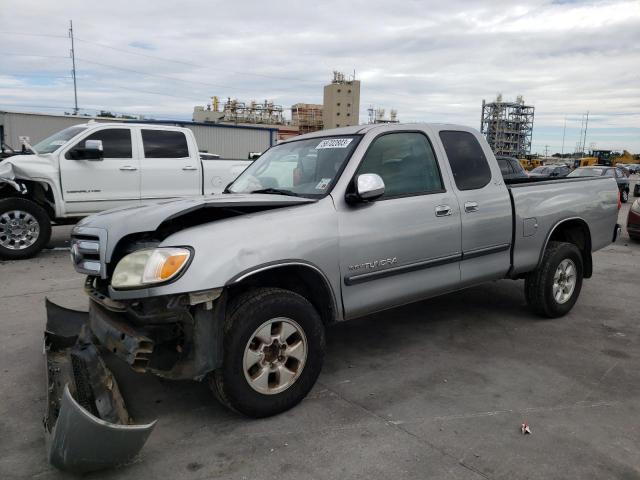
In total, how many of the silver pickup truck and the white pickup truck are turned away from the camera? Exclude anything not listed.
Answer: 0

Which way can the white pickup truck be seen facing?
to the viewer's left

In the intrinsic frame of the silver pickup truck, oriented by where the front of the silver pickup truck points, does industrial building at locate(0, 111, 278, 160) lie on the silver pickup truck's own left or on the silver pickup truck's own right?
on the silver pickup truck's own right

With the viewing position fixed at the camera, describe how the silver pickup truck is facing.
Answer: facing the viewer and to the left of the viewer

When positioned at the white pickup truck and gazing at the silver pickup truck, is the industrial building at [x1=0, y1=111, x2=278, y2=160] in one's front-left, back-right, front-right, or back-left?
back-left

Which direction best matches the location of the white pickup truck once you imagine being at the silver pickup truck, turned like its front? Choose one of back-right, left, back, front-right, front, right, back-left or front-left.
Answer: right

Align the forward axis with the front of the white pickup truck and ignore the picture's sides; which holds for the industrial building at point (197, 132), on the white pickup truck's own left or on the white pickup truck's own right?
on the white pickup truck's own right
